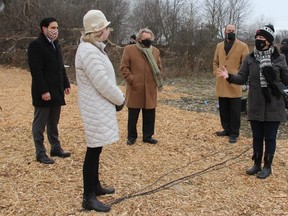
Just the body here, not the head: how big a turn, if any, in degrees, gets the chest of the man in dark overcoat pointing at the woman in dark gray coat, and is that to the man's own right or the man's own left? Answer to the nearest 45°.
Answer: approximately 45° to the man's own left

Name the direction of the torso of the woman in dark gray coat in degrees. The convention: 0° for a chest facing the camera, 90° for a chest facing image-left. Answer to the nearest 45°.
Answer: approximately 45°

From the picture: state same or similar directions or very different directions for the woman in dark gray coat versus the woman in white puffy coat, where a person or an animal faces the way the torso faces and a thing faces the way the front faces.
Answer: very different directions

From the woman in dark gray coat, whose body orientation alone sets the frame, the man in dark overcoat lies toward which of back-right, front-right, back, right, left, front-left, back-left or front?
front-right

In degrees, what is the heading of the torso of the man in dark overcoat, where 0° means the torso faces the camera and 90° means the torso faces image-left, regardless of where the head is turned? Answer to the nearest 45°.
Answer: approximately 315°

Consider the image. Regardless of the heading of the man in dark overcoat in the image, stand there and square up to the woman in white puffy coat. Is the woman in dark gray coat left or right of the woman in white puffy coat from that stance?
left

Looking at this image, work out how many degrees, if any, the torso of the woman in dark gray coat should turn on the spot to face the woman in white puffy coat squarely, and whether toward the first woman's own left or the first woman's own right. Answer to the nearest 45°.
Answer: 0° — they already face them

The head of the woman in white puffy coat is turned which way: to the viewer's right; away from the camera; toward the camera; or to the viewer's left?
to the viewer's right

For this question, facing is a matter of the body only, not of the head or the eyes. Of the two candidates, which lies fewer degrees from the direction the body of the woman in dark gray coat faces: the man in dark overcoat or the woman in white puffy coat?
the woman in white puffy coat

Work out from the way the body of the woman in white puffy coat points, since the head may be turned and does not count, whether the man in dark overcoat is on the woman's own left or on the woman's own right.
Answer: on the woman's own left

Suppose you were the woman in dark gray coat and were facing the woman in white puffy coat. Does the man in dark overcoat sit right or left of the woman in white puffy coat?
right

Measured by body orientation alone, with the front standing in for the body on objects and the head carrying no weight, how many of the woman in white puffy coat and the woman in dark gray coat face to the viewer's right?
1

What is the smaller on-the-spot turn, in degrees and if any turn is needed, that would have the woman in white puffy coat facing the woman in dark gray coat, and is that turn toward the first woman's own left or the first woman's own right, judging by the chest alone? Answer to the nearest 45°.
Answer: approximately 45° to the first woman's own left

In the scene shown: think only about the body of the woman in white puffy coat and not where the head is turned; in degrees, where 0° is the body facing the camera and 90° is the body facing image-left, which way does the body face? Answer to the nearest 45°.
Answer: approximately 270°
